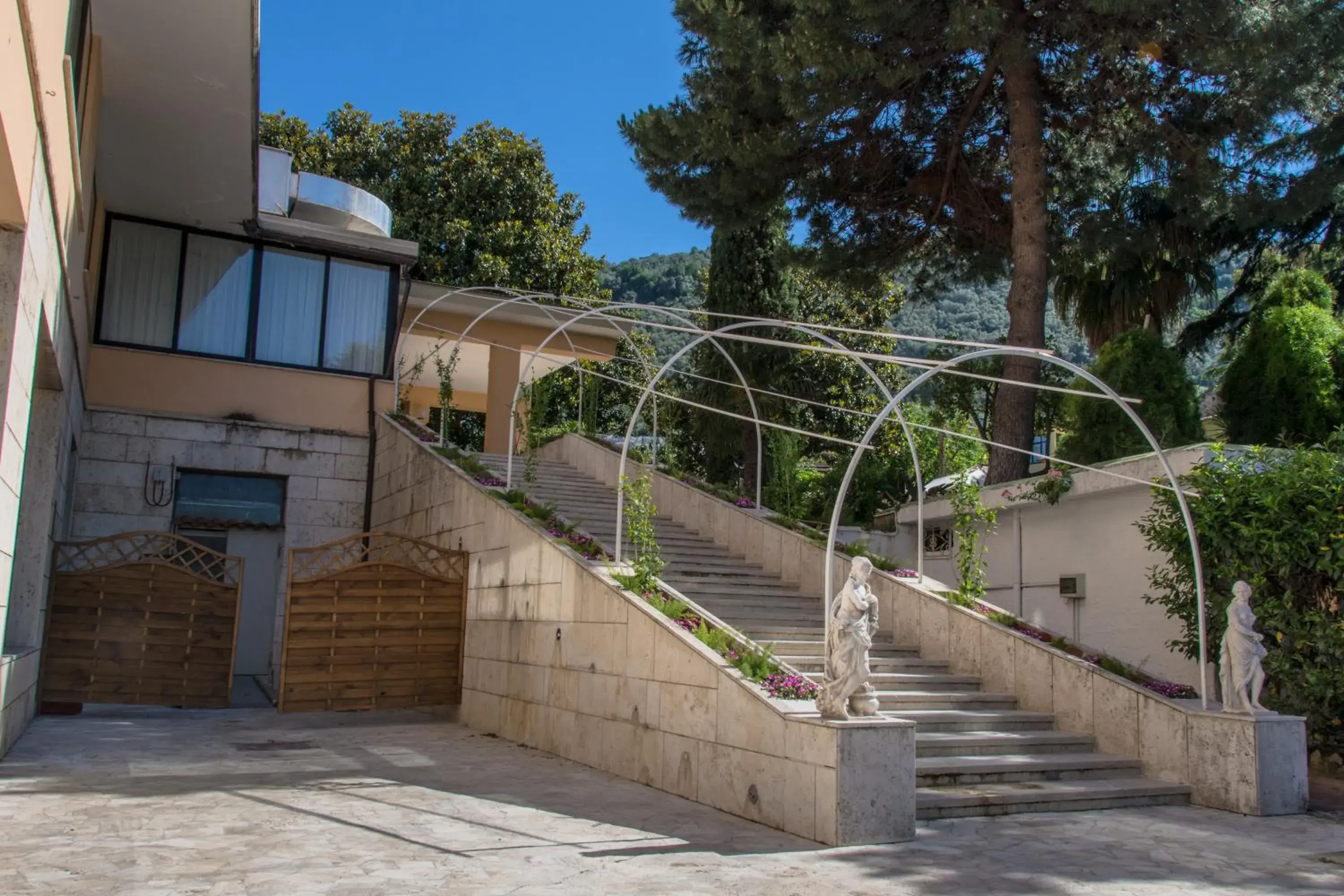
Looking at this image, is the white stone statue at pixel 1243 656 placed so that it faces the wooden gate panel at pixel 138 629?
no

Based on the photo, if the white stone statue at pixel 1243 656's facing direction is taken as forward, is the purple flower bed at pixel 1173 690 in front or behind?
behind

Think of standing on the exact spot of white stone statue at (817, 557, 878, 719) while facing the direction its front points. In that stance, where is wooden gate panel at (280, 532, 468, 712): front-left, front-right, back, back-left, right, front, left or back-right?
back

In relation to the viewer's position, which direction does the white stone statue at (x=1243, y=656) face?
facing the viewer and to the right of the viewer

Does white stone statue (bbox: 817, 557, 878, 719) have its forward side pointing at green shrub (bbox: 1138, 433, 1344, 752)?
no

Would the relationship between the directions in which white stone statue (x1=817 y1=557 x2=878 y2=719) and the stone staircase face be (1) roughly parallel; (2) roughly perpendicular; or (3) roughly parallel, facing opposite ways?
roughly parallel

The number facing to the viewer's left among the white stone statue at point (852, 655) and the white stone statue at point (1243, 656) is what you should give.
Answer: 0

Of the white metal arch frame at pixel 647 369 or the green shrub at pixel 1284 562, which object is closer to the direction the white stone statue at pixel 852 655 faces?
the green shrub

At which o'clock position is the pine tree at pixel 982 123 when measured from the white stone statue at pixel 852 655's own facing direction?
The pine tree is roughly at 8 o'clock from the white stone statue.

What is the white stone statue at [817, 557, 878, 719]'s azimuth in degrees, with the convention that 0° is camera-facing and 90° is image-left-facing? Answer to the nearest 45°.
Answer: approximately 315°

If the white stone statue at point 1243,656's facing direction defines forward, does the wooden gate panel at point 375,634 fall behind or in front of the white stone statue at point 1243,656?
behind

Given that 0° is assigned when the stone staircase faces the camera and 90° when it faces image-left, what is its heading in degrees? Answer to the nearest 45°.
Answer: approximately 315°

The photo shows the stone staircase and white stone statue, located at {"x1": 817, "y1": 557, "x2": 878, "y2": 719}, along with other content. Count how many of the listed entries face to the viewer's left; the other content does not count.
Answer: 0

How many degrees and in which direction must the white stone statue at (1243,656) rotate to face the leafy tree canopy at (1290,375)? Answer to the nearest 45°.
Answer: approximately 135° to its left

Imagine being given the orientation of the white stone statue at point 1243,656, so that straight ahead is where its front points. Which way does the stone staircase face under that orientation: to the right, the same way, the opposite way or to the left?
the same way

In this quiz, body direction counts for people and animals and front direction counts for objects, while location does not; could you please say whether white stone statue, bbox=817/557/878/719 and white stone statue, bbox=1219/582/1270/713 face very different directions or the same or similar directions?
same or similar directions

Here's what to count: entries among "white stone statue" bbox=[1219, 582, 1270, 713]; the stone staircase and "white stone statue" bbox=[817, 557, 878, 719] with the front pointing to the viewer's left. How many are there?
0
